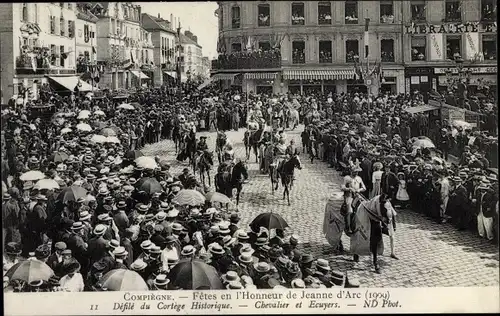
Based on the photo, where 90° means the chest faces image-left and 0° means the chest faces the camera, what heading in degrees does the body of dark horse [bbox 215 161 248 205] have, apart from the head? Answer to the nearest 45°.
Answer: approximately 315°

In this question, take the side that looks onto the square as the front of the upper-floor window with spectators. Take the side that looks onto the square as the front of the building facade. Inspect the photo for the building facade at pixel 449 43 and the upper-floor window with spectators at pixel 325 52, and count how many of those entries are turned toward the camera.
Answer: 2

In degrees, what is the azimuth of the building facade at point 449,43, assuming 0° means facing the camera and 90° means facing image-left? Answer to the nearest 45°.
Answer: approximately 0°

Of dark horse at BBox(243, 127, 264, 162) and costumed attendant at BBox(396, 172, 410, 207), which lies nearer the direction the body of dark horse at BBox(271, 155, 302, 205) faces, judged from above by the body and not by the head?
the costumed attendant

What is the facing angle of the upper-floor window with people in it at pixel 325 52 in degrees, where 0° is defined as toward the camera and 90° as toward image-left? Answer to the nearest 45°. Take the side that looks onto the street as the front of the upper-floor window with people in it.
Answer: approximately 0°
